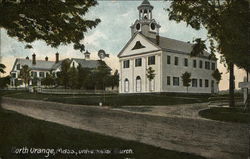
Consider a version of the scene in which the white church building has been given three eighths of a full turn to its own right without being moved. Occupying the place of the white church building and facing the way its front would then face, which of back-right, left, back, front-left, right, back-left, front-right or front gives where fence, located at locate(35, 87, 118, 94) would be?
left

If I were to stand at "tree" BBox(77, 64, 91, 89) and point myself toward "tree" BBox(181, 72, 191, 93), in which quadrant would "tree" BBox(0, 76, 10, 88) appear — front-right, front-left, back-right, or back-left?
back-right

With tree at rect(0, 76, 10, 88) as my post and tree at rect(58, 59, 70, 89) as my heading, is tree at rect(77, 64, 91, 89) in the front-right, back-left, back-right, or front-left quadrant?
front-right

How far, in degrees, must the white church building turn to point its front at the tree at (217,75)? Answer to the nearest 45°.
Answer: approximately 135° to its left

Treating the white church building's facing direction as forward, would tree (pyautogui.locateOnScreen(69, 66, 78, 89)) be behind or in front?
in front

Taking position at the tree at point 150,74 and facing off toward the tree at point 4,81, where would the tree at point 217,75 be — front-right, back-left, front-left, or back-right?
back-right
